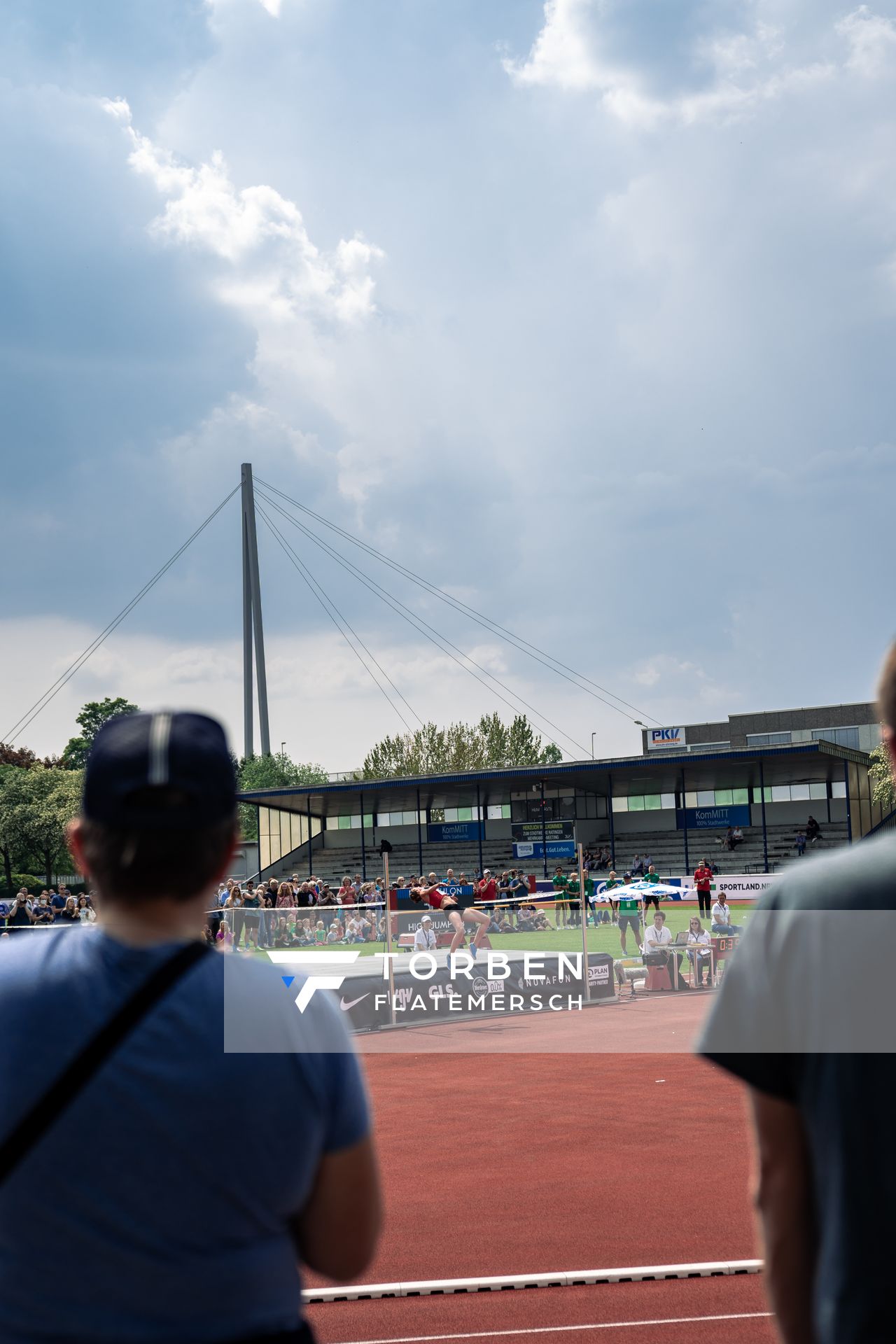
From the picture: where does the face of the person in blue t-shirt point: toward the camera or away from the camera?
away from the camera

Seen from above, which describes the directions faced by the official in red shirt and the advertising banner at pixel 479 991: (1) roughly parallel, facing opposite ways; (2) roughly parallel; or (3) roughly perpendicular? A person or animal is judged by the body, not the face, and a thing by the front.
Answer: roughly parallel

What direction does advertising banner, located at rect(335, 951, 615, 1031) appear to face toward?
toward the camera

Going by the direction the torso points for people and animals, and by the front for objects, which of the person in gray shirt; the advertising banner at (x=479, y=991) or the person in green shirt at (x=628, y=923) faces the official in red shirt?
the person in gray shirt

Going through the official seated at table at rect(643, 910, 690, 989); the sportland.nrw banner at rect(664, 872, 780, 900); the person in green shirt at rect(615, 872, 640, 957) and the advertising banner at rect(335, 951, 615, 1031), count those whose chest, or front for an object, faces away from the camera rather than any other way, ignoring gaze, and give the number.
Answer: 0

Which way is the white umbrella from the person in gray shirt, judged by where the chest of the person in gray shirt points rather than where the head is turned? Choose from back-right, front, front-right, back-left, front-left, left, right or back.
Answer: front

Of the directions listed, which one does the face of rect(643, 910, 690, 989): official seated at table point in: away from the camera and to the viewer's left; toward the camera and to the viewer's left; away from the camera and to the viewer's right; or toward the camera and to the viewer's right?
toward the camera and to the viewer's left

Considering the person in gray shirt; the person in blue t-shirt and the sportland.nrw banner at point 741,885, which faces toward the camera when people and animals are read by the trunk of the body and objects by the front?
the sportland.nrw banner

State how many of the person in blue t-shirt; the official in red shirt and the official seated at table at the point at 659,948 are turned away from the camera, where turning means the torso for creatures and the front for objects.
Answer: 1

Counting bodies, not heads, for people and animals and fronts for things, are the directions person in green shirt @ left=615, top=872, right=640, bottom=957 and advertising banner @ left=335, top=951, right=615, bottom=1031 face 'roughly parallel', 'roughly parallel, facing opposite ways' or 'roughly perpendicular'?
roughly parallel

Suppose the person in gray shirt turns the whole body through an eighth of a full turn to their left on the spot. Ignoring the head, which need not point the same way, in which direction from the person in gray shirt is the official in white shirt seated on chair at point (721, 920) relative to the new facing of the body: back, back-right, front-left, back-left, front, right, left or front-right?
front-right

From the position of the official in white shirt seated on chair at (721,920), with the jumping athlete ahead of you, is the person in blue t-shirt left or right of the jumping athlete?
left

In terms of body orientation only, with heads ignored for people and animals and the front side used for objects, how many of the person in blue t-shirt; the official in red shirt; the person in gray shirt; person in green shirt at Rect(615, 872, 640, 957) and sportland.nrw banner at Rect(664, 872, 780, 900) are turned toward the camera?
3

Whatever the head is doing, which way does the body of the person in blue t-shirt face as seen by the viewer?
away from the camera

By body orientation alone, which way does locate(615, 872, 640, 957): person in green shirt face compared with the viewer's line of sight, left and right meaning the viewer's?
facing the viewer

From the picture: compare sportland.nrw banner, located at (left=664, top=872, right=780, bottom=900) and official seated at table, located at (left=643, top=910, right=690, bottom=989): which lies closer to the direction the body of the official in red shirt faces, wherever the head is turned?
the official seated at table

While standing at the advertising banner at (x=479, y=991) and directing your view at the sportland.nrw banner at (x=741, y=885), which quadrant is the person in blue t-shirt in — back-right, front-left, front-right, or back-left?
back-right

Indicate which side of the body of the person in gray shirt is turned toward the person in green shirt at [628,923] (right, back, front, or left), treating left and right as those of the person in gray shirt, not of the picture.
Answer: front

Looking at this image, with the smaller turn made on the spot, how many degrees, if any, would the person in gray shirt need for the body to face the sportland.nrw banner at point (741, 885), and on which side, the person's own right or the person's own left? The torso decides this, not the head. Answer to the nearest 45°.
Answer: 0° — they already face it

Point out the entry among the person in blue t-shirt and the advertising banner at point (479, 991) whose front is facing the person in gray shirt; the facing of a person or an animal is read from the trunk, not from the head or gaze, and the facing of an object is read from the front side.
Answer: the advertising banner

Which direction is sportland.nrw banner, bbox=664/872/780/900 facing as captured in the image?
toward the camera
